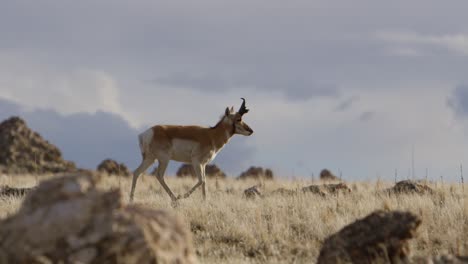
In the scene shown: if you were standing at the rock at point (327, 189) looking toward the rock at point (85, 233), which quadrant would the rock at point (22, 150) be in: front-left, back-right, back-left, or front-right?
back-right

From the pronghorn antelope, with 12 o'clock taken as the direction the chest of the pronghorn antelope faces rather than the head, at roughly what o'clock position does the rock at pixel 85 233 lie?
The rock is roughly at 3 o'clock from the pronghorn antelope.

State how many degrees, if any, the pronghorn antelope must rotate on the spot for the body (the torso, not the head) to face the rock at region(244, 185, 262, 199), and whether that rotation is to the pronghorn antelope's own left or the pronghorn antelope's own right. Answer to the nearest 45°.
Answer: approximately 45° to the pronghorn antelope's own right

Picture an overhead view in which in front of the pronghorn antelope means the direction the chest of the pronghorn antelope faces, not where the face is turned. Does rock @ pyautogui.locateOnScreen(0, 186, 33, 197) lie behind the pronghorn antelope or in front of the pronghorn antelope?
behind

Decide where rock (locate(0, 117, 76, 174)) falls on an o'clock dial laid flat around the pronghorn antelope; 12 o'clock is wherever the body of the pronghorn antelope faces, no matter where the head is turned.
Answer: The rock is roughly at 8 o'clock from the pronghorn antelope.

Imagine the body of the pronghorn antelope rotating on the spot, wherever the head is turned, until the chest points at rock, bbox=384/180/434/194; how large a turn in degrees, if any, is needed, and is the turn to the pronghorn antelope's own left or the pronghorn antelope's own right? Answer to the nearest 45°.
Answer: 0° — it already faces it

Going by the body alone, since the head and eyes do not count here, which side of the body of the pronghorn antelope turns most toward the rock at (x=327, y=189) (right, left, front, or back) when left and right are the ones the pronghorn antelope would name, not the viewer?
front

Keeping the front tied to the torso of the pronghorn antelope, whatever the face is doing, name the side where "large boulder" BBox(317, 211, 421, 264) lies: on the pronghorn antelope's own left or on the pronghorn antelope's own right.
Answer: on the pronghorn antelope's own right

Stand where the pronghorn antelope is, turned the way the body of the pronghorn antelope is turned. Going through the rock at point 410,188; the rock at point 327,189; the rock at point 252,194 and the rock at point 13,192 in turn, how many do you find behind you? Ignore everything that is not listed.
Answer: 1

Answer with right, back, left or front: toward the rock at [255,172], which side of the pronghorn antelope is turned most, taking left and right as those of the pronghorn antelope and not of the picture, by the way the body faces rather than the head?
left

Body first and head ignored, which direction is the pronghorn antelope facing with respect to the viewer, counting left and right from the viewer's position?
facing to the right of the viewer
